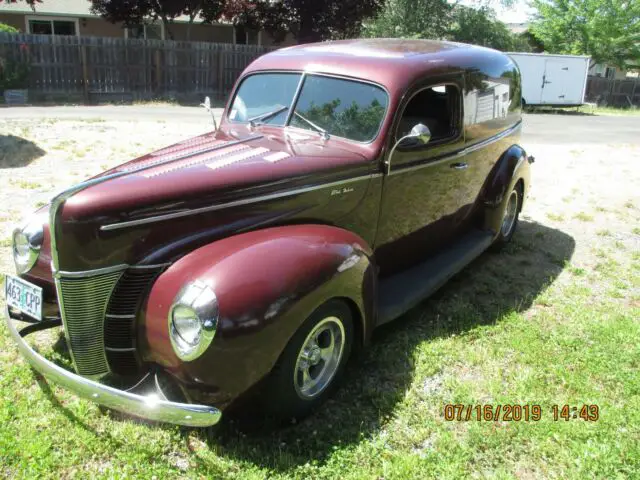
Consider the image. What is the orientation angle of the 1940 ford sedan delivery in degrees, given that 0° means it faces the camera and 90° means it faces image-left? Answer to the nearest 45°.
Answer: approximately 45°

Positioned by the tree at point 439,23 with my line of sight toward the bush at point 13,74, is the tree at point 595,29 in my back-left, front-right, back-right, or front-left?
back-left

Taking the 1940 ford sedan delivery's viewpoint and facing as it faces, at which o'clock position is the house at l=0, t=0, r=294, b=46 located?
The house is roughly at 4 o'clock from the 1940 ford sedan delivery.

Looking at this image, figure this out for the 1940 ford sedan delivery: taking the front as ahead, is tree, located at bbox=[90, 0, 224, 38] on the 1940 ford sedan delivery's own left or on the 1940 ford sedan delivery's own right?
on the 1940 ford sedan delivery's own right

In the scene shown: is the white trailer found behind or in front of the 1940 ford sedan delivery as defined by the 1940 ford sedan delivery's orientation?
behind

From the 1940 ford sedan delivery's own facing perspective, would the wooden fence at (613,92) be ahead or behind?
behind

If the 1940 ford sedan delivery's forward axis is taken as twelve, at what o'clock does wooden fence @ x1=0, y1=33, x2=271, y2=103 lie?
The wooden fence is roughly at 4 o'clock from the 1940 ford sedan delivery.

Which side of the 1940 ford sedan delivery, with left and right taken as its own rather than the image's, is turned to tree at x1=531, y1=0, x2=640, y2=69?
back

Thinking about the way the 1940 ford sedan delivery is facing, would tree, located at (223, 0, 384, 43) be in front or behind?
behind
